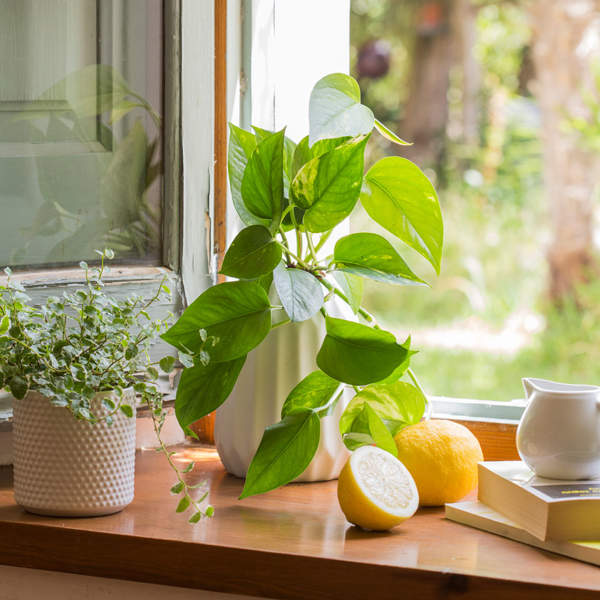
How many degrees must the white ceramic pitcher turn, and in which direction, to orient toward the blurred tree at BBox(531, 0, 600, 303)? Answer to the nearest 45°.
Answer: approximately 90° to its right

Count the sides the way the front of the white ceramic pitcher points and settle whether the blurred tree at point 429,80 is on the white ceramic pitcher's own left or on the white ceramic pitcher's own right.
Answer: on the white ceramic pitcher's own right

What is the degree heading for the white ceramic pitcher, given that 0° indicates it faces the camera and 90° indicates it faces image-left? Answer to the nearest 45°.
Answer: approximately 90°
